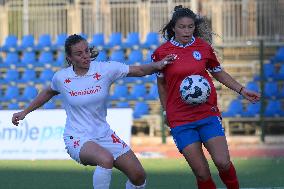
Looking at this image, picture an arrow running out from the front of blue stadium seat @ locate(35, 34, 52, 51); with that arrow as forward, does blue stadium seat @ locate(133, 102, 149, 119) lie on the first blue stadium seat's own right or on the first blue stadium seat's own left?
on the first blue stadium seat's own left

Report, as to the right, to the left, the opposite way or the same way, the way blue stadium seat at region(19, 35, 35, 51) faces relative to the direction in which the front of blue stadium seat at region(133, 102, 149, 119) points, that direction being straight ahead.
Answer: the same way

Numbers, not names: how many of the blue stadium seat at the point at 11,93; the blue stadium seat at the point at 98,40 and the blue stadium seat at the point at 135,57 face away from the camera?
0

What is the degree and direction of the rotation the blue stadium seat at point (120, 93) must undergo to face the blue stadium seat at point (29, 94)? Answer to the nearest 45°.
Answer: approximately 45° to its right

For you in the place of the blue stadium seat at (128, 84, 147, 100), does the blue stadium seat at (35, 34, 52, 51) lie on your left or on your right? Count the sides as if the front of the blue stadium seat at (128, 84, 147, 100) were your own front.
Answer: on your right

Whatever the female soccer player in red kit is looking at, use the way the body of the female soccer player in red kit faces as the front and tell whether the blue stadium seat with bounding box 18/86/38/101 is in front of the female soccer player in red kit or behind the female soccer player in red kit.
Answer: behind

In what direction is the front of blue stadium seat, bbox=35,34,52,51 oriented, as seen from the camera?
facing the viewer and to the left of the viewer

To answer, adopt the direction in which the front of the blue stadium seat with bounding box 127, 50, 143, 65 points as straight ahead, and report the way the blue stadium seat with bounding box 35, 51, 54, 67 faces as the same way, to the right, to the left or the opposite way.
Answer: the same way

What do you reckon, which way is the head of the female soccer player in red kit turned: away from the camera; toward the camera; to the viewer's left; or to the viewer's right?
toward the camera

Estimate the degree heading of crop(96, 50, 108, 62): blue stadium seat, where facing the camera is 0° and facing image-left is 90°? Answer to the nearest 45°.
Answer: approximately 45°

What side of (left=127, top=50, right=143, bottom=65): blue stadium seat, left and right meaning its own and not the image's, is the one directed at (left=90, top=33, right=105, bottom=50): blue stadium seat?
right

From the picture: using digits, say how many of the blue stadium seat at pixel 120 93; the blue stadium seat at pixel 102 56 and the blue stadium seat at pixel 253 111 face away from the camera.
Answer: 0

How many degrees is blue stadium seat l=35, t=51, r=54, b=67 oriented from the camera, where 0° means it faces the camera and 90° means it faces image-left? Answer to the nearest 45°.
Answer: approximately 45°

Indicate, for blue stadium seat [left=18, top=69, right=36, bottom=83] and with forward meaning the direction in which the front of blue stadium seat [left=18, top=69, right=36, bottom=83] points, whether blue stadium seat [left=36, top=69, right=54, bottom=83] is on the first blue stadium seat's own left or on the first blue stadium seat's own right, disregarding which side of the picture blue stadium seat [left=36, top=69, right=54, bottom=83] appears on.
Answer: on the first blue stadium seat's own left

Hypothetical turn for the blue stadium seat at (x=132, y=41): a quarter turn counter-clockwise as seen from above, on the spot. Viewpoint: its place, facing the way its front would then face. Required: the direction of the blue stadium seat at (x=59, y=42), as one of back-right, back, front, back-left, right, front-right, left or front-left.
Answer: back-right

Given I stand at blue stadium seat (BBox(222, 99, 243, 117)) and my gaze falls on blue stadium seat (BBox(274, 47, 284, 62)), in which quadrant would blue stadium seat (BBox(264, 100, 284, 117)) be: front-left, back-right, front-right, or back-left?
front-right

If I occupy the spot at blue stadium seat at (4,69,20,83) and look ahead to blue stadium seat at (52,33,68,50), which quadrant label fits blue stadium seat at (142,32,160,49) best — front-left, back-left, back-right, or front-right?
front-right

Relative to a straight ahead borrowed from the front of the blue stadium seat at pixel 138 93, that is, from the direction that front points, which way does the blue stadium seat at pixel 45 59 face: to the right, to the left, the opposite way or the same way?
the same way
